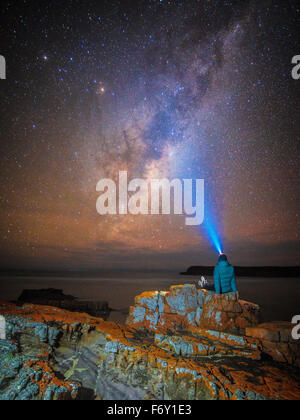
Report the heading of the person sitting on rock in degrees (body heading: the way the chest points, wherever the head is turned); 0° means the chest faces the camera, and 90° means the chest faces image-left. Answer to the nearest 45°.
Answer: approximately 180°
